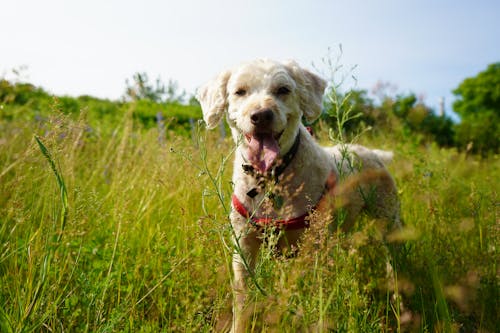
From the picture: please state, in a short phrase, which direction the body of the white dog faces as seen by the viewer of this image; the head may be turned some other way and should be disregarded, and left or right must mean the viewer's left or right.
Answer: facing the viewer and to the left of the viewer

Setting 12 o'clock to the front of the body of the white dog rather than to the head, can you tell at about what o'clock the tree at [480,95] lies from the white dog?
The tree is roughly at 5 o'clock from the white dog.
